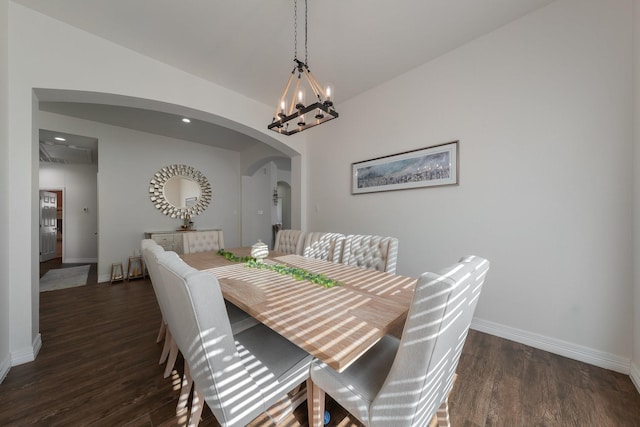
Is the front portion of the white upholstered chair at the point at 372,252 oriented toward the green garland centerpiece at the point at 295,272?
yes

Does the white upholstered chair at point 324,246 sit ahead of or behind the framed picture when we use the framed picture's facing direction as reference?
ahead

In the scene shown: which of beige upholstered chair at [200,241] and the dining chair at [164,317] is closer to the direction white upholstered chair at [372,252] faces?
the dining chair

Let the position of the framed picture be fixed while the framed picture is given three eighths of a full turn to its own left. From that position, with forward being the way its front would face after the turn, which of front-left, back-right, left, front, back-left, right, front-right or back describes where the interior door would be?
back

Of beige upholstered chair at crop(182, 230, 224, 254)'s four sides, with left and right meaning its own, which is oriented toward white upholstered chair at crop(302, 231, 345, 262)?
front

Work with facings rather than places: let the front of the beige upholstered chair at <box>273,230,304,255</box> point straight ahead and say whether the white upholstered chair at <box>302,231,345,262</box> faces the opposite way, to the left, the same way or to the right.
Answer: the same way

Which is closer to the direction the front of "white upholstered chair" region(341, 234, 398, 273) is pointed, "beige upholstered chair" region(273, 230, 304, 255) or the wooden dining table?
the wooden dining table

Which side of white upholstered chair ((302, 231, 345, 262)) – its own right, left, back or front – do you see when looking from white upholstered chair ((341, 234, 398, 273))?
left

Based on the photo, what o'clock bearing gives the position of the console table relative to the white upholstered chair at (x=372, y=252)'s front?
The console table is roughly at 2 o'clock from the white upholstered chair.

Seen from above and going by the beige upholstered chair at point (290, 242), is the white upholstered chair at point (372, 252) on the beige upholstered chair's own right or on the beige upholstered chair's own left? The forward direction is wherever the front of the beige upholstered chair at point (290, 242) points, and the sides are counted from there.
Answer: on the beige upholstered chair's own left

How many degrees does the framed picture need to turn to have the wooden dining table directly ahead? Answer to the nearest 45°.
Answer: approximately 45° to its left

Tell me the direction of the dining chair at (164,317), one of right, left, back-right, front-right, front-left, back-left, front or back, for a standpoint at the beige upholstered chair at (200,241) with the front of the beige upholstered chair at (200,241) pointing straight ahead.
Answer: front-right

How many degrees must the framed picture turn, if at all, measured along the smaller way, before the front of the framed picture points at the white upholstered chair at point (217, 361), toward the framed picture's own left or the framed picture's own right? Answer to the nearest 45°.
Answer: approximately 45° to the framed picture's own left

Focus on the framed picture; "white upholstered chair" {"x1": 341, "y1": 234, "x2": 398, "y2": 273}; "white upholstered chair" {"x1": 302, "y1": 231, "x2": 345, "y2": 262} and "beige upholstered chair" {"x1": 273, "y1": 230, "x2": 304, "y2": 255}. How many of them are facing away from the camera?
0

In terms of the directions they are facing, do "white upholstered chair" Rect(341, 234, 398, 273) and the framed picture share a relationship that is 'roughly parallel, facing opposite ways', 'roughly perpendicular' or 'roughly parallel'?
roughly parallel

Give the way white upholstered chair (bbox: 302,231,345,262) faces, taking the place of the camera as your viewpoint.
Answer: facing the viewer and to the left of the viewer

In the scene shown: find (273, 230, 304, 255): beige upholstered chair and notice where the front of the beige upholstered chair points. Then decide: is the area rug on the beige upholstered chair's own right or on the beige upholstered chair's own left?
on the beige upholstered chair's own right

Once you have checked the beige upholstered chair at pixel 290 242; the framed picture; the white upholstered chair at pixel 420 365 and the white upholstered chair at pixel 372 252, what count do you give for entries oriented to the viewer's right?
0

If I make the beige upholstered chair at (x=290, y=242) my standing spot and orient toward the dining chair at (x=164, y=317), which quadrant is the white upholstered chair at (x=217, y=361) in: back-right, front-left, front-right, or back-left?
front-left
